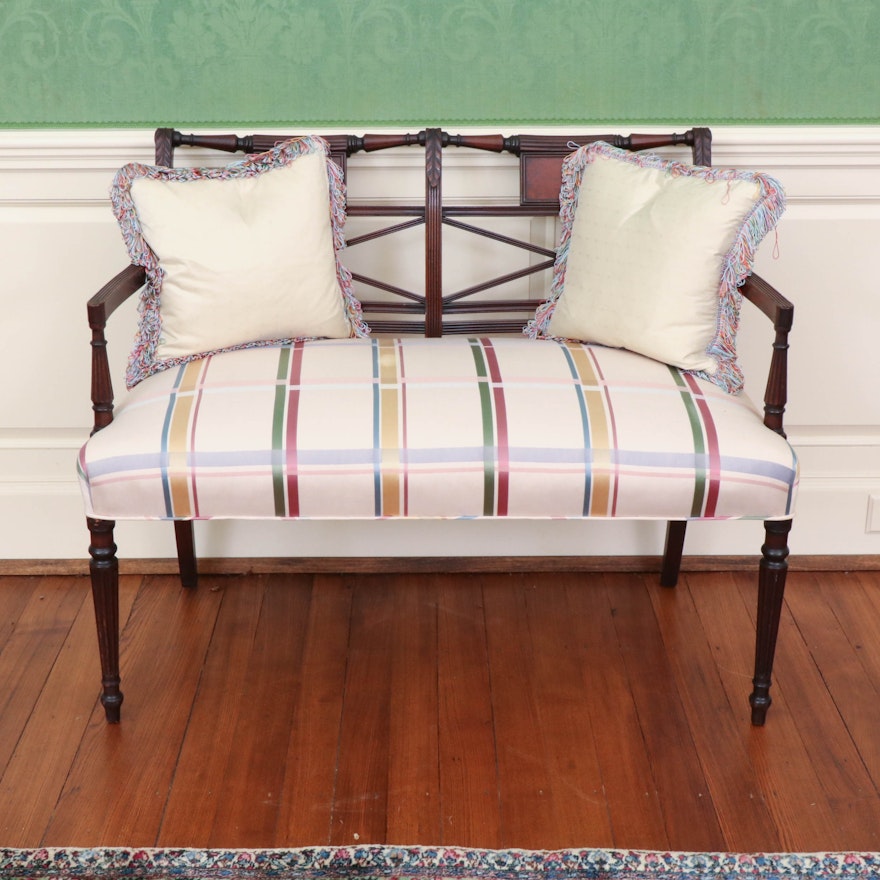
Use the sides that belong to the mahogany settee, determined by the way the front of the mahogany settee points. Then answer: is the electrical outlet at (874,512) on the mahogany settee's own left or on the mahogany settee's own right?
on the mahogany settee's own left

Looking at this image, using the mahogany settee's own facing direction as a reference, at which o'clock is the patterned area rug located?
The patterned area rug is roughly at 12 o'clock from the mahogany settee.

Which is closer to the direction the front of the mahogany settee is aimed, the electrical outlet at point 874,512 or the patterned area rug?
the patterned area rug

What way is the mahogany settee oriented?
toward the camera

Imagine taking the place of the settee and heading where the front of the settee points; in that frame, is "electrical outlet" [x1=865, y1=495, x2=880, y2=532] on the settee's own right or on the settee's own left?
on the settee's own left
